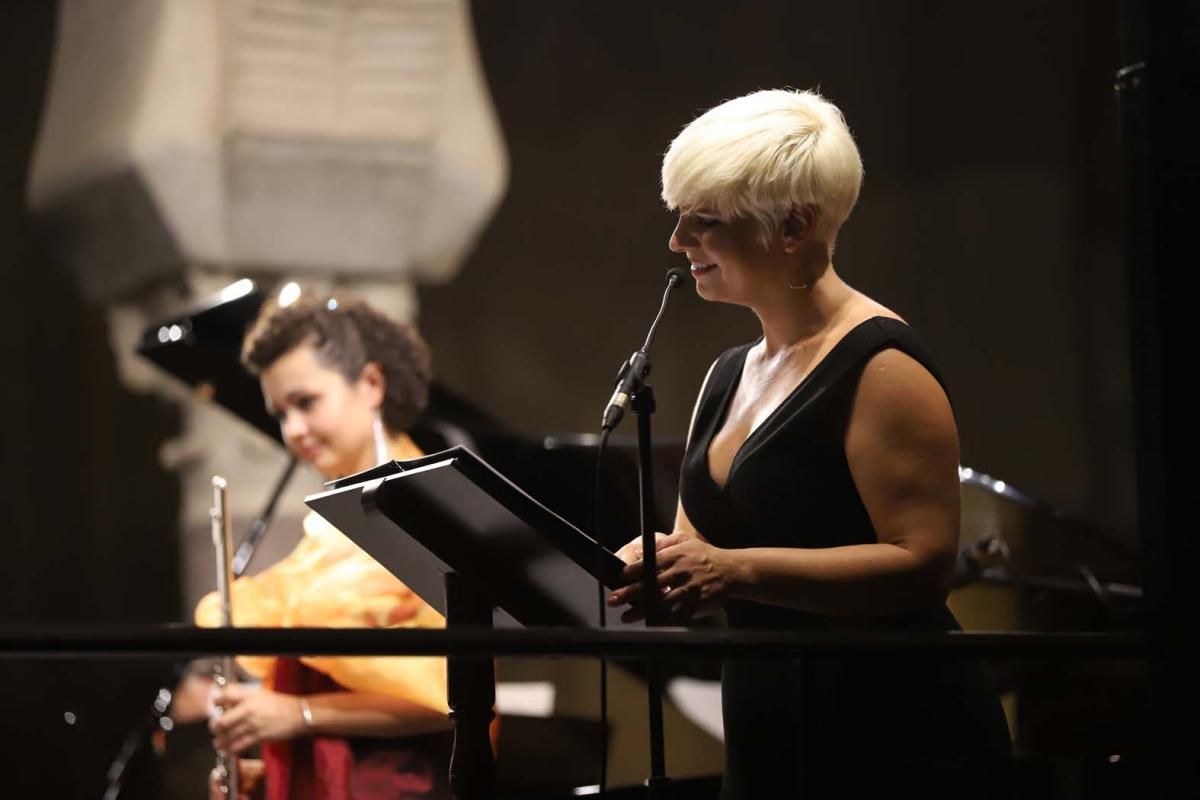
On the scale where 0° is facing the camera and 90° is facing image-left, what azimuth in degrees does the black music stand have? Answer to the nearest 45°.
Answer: approximately 225°
